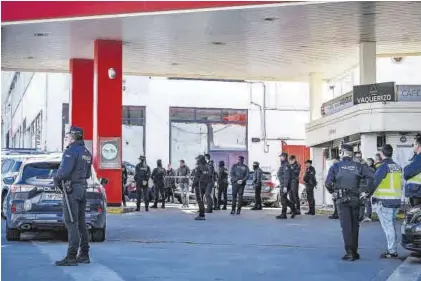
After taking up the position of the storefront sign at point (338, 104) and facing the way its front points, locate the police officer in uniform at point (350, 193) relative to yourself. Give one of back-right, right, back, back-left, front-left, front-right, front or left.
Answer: front-left

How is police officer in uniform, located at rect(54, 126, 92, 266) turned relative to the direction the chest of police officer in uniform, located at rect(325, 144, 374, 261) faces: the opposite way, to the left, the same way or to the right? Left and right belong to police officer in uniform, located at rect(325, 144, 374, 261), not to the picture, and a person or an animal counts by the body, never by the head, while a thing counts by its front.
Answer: to the left

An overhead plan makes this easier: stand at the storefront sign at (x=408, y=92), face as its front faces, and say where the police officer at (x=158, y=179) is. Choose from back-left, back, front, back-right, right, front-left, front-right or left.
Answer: right

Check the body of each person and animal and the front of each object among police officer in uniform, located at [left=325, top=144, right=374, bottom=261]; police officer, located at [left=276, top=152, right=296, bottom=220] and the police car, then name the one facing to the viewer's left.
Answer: the police officer

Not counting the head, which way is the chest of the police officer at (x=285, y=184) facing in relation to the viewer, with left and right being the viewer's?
facing to the left of the viewer

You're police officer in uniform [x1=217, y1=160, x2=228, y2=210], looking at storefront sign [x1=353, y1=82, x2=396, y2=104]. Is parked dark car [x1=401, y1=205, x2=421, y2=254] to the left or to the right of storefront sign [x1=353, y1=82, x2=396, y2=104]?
right
